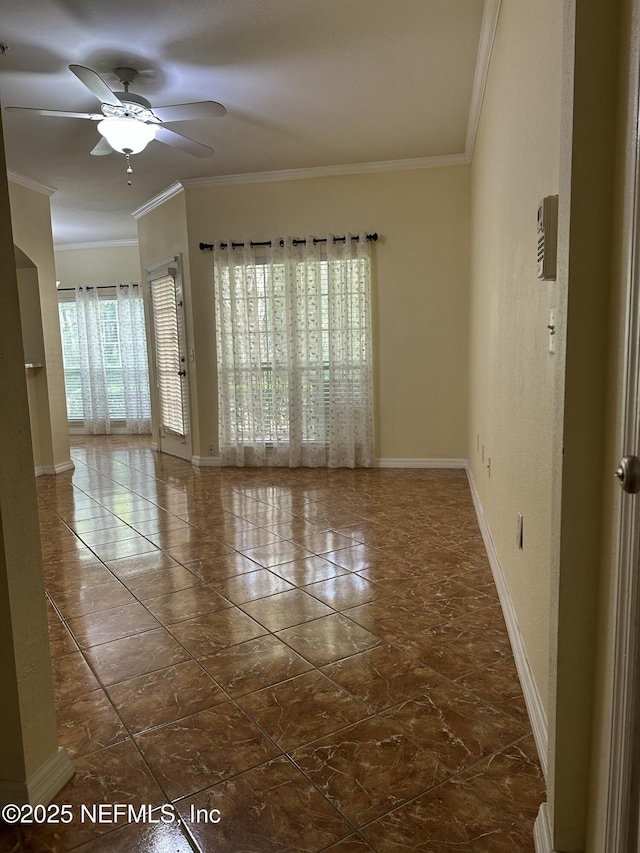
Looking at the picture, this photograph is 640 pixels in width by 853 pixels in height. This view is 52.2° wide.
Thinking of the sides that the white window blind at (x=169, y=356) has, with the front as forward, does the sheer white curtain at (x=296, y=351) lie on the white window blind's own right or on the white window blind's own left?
on the white window blind's own left

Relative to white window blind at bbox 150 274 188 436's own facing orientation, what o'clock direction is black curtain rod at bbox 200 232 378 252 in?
The black curtain rod is roughly at 9 o'clock from the white window blind.

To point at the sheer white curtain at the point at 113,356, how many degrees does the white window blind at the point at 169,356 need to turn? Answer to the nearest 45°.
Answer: approximately 135° to its right

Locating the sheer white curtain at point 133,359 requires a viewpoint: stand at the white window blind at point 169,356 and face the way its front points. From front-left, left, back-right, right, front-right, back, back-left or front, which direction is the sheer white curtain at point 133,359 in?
back-right
